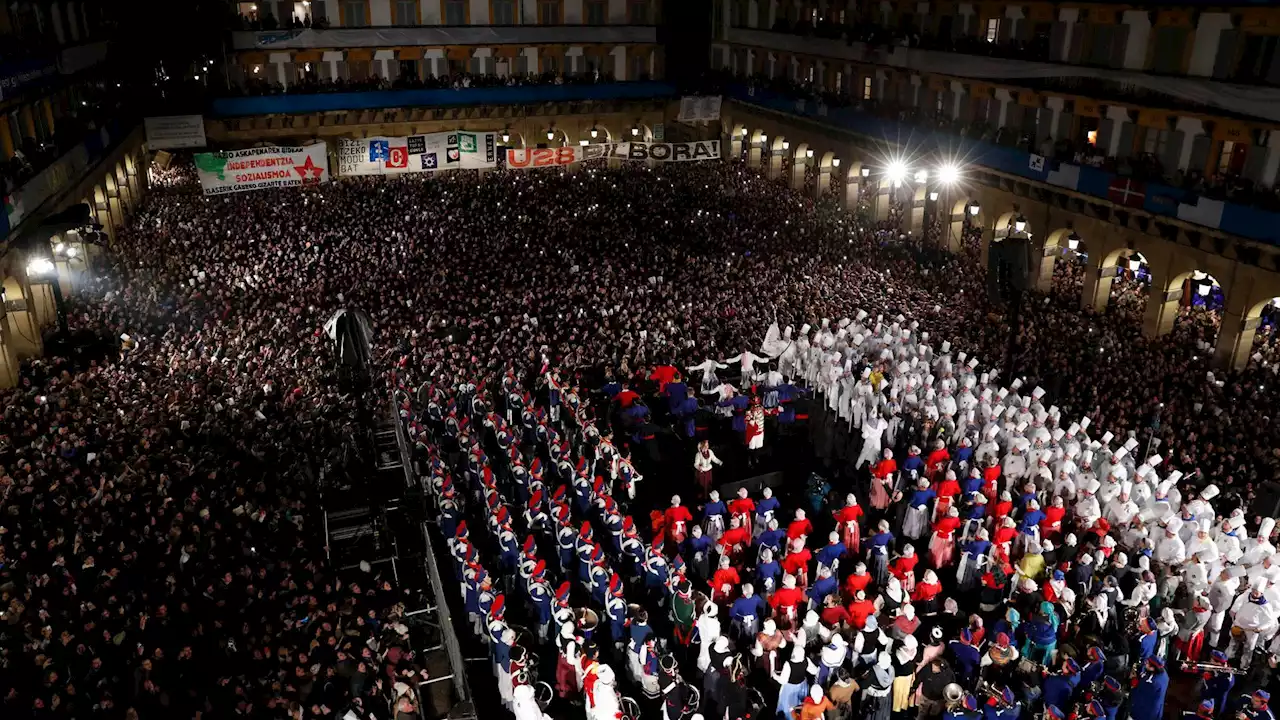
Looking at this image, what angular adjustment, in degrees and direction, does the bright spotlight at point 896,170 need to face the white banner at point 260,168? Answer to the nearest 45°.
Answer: approximately 90° to its right

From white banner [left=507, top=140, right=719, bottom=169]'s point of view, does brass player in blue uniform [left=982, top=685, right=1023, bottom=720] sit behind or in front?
in front

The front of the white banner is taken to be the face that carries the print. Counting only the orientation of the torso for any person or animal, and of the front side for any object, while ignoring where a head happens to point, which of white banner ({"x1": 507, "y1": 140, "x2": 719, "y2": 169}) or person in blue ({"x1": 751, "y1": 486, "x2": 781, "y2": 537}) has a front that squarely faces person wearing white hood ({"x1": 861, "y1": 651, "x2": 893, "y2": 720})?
the white banner

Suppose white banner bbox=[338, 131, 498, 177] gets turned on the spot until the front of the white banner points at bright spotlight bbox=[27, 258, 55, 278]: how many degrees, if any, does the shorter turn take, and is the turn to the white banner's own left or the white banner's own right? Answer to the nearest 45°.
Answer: approximately 45° to the white banner's own right

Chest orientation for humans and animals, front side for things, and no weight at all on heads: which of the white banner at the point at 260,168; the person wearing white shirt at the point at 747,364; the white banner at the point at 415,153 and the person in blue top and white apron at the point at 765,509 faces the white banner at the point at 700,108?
the person in blue top and white apron

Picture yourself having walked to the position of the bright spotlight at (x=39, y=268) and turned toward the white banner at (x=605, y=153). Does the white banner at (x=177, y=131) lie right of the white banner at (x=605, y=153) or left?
left

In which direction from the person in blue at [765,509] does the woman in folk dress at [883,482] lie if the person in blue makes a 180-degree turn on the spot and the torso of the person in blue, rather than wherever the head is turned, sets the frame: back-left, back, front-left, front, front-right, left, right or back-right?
back-left

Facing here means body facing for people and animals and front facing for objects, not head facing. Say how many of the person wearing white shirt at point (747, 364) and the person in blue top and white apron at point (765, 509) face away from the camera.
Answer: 1

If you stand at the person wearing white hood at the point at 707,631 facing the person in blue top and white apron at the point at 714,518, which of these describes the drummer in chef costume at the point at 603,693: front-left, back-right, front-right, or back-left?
back-left

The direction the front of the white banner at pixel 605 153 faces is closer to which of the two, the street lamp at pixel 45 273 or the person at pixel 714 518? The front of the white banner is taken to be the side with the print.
the person

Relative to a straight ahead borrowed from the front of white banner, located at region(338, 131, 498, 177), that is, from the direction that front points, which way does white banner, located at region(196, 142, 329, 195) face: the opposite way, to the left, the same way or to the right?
the same way

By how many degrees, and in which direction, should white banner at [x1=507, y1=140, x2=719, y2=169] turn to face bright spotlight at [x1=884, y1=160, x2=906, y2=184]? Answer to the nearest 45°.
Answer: approximately 90° to its left

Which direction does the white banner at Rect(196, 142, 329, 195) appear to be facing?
toward the camera

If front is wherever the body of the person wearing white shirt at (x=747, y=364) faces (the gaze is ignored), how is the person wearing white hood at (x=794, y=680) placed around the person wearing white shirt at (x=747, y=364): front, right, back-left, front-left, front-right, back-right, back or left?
front

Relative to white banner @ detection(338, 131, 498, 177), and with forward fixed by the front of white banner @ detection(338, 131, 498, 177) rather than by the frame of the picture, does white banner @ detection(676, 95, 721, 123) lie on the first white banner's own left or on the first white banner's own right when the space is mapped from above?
on the first white banner's own left

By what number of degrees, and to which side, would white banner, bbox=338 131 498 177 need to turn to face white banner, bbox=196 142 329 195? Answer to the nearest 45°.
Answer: approximately 90° to its right

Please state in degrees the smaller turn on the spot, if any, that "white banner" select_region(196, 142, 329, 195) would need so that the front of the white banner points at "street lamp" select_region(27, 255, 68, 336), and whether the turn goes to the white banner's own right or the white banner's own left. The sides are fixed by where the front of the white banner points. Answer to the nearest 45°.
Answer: approximately 45° to the white banner's own right
